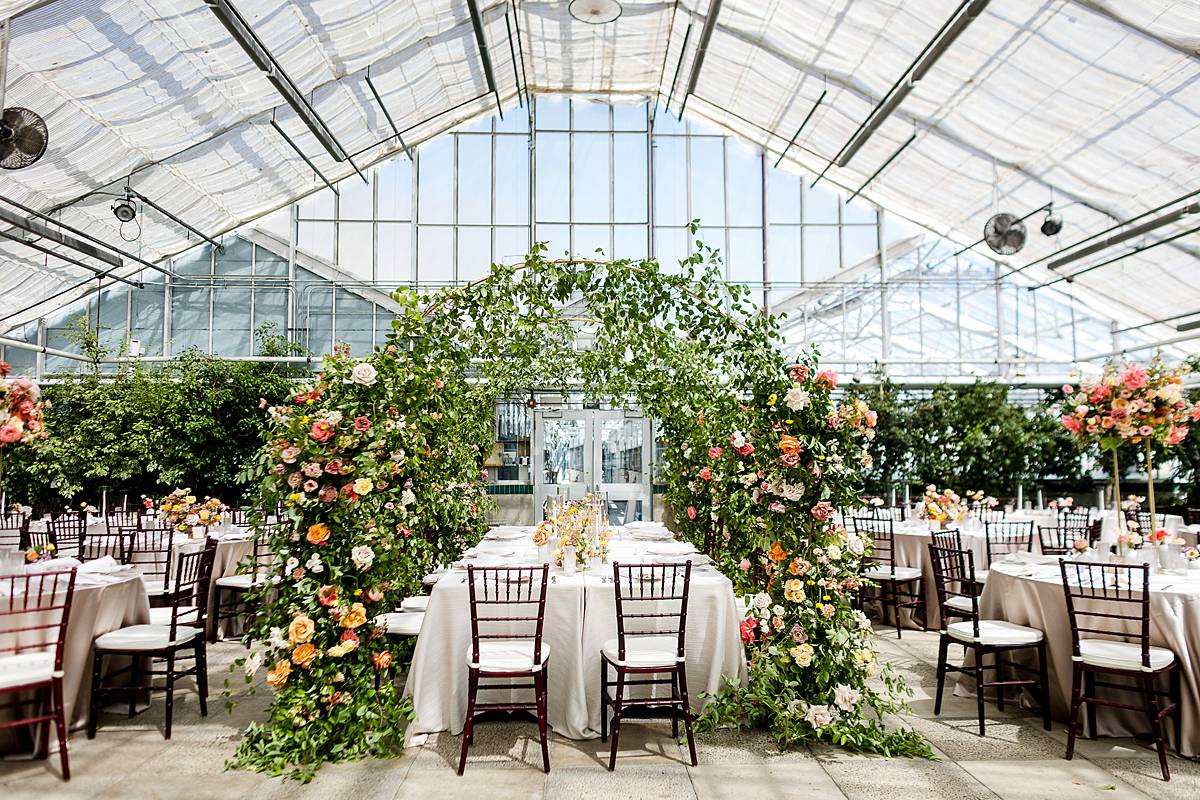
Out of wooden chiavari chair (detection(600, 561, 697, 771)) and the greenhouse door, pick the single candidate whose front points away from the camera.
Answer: the wooden chiavari chair

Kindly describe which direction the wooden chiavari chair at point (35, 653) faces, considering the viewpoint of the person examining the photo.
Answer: facing away from the viewer and to the left of the viewer

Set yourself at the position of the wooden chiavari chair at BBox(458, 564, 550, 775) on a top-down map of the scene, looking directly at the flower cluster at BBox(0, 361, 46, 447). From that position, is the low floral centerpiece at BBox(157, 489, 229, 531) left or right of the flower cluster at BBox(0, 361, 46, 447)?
right

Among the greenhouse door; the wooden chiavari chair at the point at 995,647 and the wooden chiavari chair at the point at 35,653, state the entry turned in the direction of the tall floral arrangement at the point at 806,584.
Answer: the greenhouse door

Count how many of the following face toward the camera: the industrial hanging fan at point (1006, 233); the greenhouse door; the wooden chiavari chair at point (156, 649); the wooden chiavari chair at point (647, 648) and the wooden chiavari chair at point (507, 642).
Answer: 2

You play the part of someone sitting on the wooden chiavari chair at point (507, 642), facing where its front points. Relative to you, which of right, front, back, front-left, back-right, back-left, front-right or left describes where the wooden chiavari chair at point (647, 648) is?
right

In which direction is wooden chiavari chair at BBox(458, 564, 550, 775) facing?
away from the camera

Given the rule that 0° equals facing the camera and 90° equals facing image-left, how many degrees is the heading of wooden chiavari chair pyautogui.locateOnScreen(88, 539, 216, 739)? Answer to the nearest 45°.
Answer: approximately 135°

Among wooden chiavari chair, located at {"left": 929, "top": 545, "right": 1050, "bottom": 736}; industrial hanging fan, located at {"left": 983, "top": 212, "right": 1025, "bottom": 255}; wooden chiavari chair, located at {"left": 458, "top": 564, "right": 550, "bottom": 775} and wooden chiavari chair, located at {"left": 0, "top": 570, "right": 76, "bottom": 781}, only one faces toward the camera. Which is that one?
the industrial hanging fan

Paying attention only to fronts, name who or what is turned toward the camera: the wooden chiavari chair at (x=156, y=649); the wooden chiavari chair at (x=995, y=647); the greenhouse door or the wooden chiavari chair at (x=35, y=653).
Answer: the greenhouse door

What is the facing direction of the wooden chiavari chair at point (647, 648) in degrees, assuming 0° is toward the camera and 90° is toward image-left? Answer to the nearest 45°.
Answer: approximately 180°

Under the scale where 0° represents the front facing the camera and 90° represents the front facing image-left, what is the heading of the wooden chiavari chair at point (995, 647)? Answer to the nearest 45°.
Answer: approximately 225°

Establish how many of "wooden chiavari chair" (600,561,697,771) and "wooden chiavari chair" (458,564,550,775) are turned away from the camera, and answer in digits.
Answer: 2
